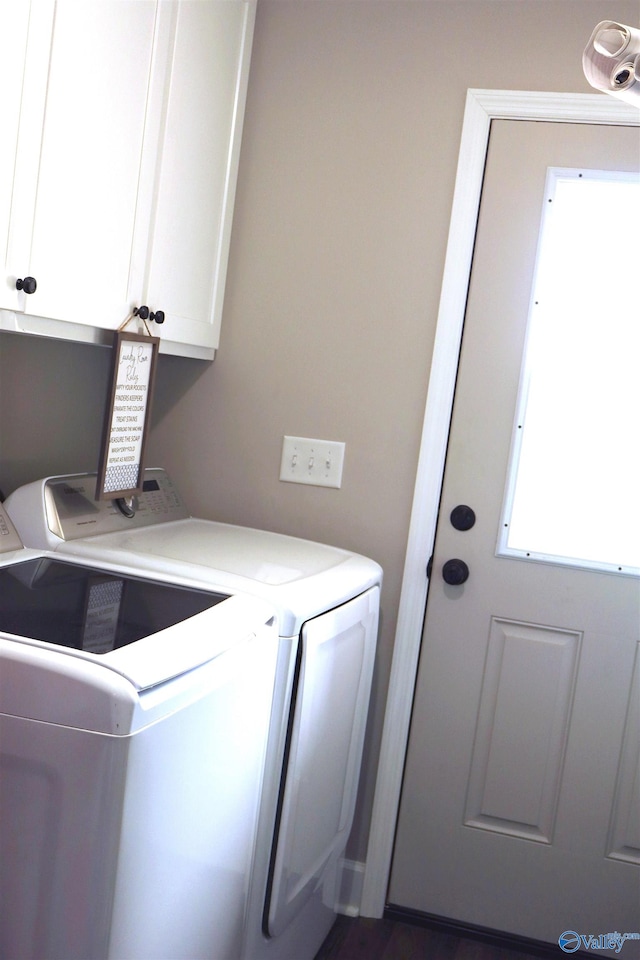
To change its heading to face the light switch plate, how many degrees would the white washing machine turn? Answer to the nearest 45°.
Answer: approximately 135° to its left

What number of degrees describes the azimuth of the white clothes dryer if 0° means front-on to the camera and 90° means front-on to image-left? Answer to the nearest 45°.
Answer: approximately 315°

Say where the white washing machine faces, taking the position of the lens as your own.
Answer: facing the viewer and to the right of the viewer

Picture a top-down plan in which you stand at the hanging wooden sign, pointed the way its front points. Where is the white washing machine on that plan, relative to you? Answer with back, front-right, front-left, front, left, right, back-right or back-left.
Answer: front-right

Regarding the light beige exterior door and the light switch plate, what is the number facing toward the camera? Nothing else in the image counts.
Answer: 2
